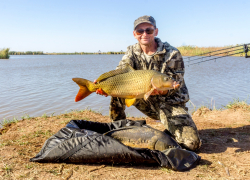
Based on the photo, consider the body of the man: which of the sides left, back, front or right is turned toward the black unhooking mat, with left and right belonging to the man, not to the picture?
front

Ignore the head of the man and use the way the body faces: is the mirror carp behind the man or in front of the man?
in front

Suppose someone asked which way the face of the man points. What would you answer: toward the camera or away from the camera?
toward the camera

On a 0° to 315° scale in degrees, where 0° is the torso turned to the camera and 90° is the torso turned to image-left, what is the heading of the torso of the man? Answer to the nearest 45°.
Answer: approximately 0°
